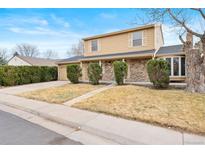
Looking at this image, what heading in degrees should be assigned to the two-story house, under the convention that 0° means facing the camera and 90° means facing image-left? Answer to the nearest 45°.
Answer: approximately 45°

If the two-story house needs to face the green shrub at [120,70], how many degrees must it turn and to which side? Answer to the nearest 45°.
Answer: approximately 45° to its left

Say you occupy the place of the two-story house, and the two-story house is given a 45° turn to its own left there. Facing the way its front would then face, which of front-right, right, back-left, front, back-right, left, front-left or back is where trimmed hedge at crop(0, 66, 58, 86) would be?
right

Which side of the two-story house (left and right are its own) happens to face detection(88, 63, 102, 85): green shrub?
front

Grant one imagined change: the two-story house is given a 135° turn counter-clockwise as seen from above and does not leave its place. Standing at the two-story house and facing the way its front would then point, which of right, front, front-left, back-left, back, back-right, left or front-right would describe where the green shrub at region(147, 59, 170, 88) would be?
right

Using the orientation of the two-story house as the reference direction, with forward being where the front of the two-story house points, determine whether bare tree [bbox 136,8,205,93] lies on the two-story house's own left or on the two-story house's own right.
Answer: on the two-story house's own left

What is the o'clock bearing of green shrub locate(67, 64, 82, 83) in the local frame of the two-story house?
The green shrub is roughly at 1 o'clock from the two-story house.
